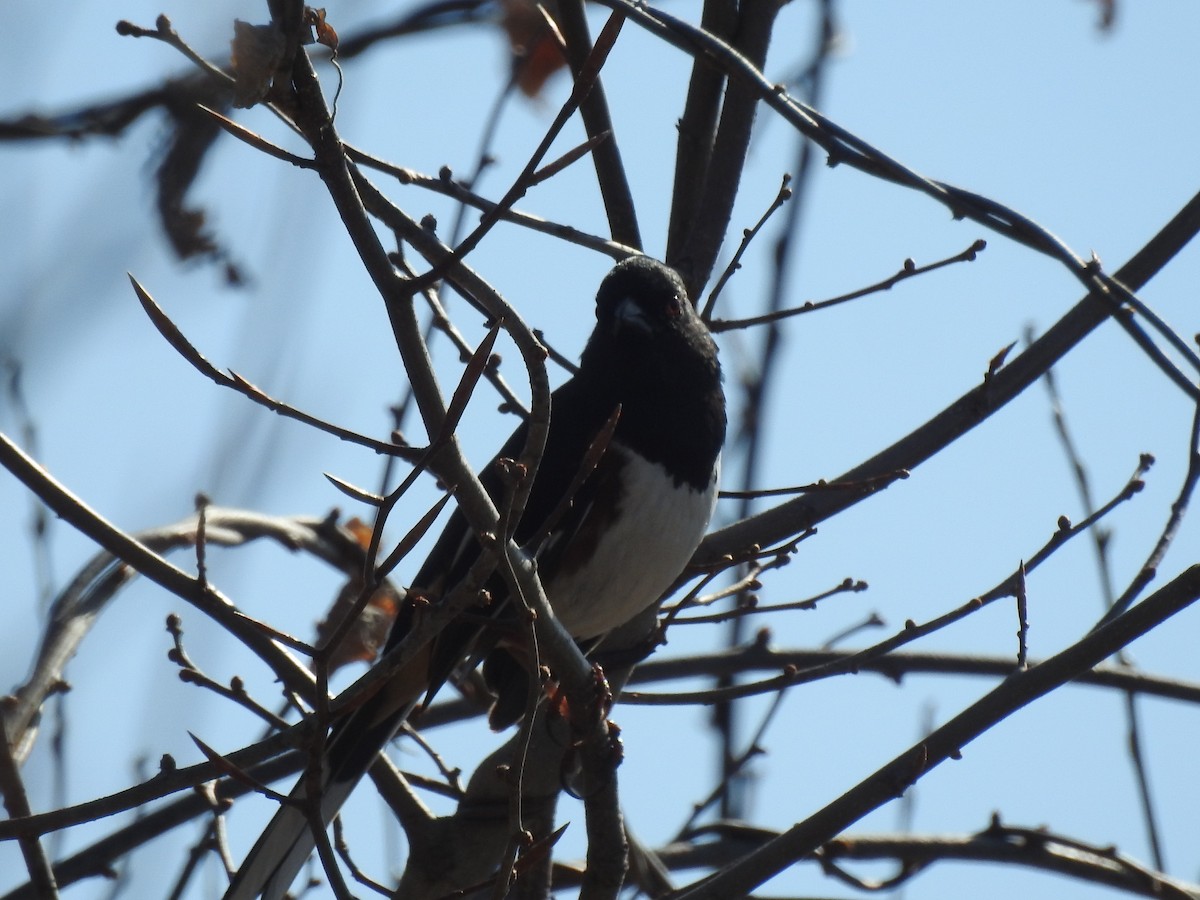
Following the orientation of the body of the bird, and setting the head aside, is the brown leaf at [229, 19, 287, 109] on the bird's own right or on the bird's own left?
on the bird's own right

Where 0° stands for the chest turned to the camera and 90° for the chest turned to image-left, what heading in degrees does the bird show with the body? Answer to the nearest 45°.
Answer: approximately 315°
